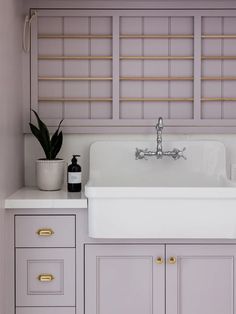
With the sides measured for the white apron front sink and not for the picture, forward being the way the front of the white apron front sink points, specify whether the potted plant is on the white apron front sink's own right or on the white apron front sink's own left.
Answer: on the white apron front sink's own right

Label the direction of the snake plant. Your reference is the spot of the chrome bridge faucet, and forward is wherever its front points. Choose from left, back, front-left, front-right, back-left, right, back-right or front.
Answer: right

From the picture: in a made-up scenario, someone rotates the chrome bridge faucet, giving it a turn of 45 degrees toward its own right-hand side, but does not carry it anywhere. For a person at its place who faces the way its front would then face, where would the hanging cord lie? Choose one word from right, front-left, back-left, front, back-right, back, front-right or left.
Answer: front-right

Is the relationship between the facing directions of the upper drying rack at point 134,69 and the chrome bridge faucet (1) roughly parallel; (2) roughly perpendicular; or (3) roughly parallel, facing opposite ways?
roughly parallel

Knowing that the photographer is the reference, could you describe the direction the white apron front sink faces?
facing the viewer

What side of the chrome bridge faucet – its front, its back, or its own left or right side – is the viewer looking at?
front

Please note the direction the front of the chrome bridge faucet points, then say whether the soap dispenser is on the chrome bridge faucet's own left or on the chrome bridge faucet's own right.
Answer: on the chrome bridge faucet's own right
